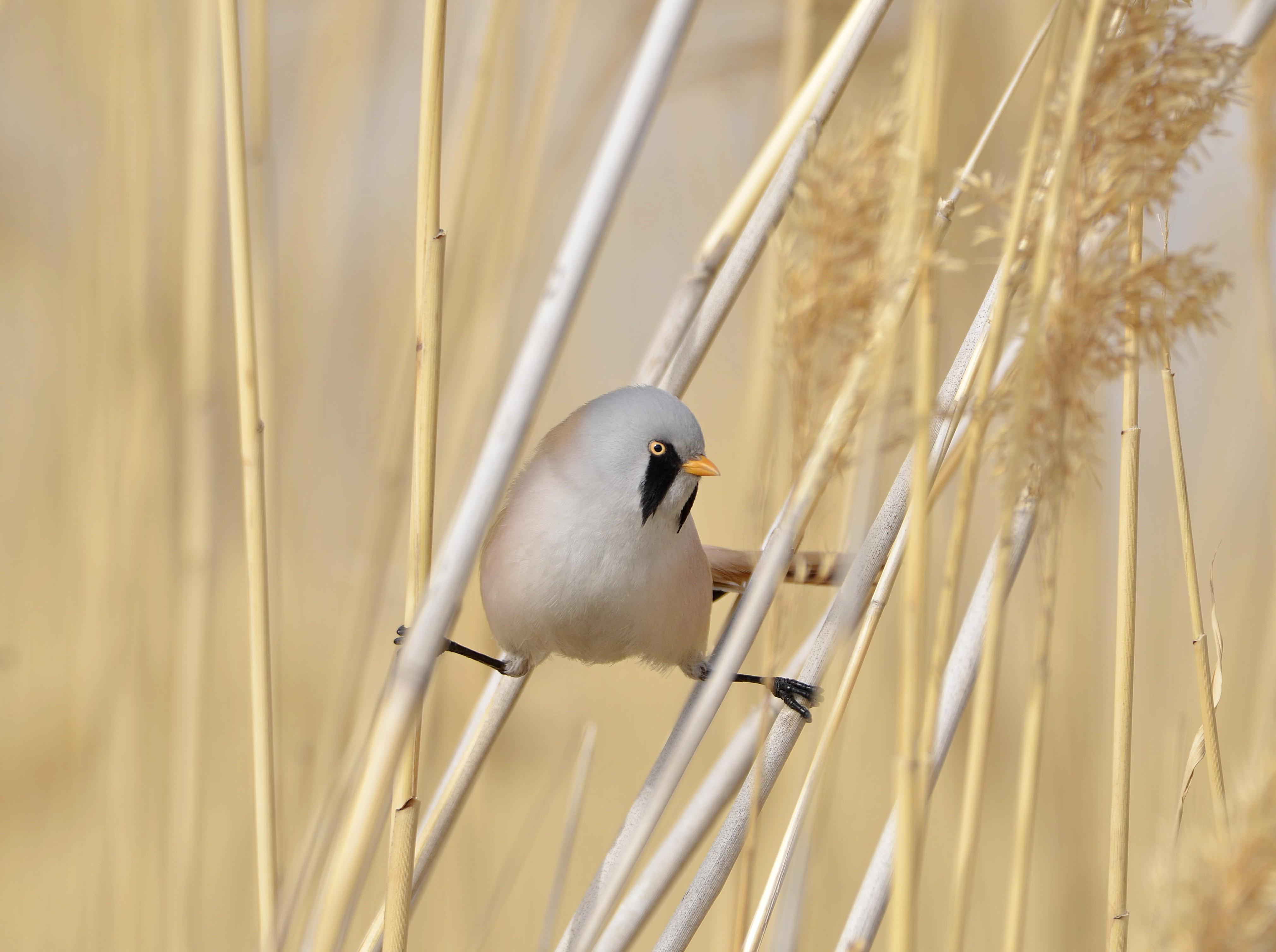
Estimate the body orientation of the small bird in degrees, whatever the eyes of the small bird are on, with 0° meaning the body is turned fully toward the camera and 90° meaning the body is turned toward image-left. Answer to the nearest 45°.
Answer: approximately 0°
